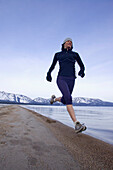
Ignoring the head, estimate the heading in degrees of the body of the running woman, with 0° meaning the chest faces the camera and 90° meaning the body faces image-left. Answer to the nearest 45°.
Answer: approximately 315°
